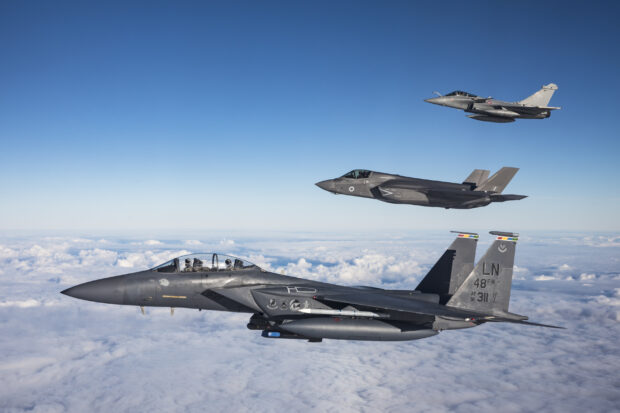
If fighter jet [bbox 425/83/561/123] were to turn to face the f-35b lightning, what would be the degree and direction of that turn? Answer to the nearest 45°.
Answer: approximately 45° to its left

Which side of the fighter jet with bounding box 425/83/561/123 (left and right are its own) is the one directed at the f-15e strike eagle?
left

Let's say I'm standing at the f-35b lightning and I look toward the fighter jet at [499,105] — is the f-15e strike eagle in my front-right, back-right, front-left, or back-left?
back-right

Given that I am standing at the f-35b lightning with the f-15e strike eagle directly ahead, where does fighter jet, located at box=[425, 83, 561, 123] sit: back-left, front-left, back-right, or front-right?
back-left

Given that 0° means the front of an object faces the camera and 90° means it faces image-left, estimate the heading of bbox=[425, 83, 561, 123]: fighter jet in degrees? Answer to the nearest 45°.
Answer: approximately 90°
